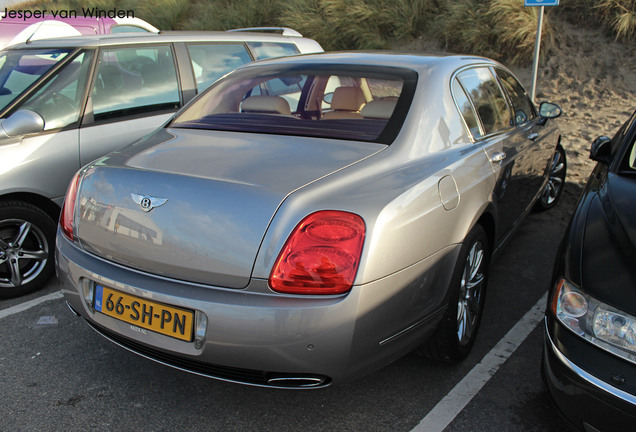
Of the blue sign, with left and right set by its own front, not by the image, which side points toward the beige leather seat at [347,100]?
front

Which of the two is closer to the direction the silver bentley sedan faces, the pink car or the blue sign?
the blue sign

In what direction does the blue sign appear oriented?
toward the camera

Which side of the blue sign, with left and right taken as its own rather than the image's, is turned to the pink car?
right

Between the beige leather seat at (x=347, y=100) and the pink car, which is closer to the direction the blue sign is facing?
the beige leather seat

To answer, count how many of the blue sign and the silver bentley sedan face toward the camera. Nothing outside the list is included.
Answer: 1

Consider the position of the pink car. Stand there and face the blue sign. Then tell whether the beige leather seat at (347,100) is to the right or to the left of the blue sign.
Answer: right

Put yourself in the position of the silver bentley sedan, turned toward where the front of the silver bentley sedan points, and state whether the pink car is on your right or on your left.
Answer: on your left

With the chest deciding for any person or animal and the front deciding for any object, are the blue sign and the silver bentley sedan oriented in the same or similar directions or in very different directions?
very different directions

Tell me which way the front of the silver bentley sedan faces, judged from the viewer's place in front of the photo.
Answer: facing away from the viewer and to the right of the viewer

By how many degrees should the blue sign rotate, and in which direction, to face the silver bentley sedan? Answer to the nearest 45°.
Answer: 0° — it already faces it
